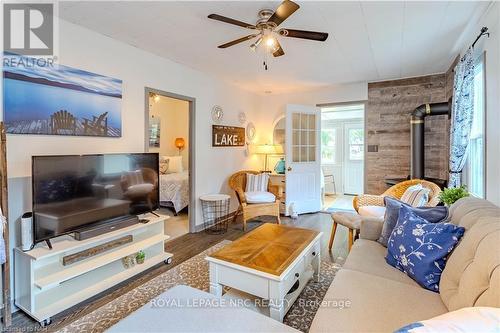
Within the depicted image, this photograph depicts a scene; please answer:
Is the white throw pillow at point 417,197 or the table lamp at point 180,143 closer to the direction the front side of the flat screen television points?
the white throw pillow

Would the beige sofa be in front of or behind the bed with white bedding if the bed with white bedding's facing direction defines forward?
in front

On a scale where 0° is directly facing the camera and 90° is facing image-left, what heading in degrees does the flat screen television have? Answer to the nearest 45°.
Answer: approximately 315°

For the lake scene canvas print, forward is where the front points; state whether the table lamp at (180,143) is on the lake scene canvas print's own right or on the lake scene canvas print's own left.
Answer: on the lake scene canvas print's own left

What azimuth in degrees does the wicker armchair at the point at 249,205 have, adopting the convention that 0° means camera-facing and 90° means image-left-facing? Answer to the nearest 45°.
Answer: approximately 315°

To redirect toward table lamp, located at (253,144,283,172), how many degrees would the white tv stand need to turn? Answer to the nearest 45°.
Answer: approximately 90° to its left

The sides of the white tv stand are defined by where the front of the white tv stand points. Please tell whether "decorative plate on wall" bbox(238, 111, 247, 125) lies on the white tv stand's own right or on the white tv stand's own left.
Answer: on the white tv stand's own left
